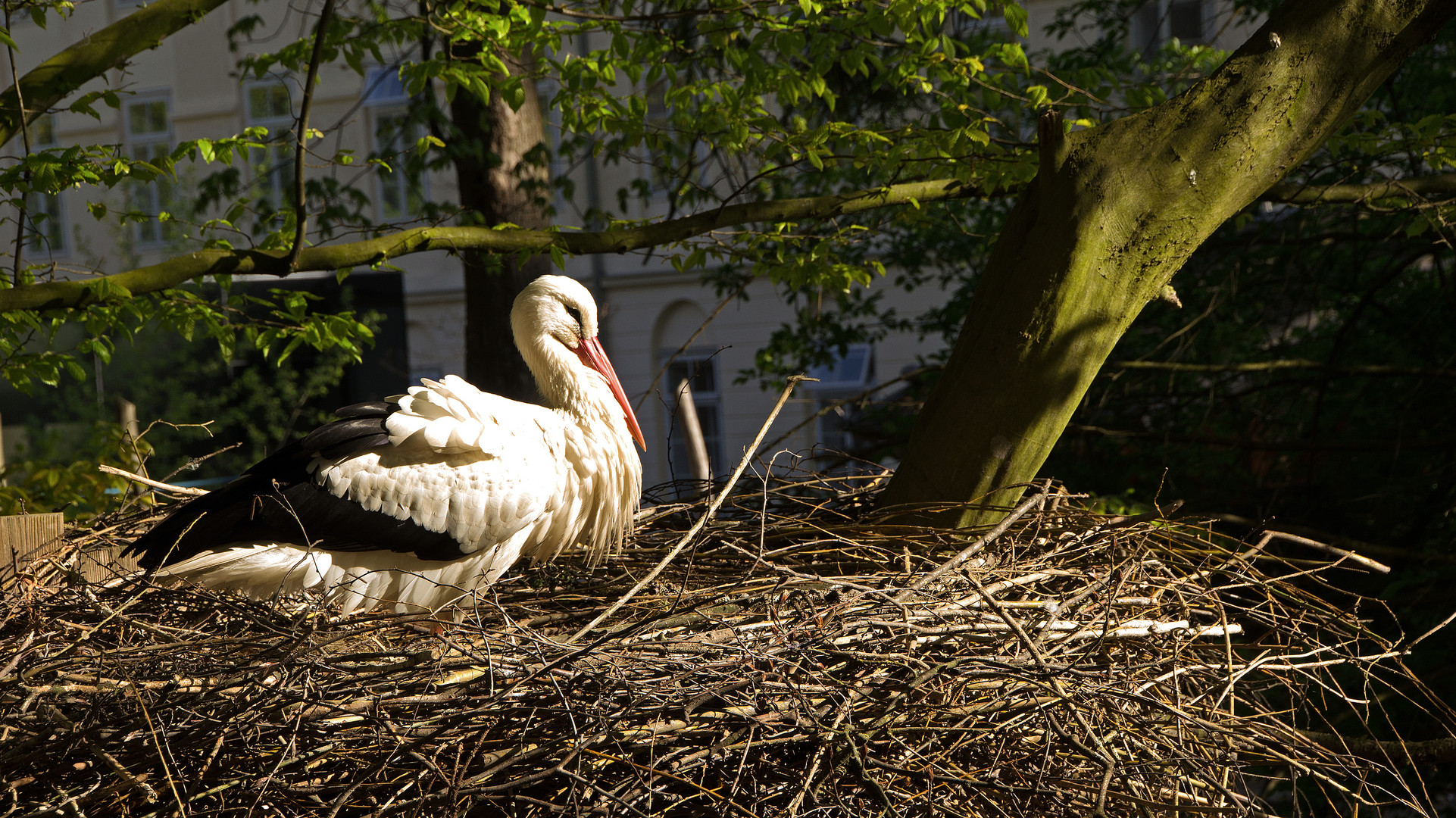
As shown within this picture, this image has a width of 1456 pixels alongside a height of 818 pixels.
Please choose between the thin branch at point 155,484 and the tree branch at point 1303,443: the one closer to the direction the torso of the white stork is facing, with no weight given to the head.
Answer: the tree branch

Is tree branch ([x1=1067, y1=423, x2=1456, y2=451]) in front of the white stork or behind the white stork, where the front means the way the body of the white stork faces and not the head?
in front

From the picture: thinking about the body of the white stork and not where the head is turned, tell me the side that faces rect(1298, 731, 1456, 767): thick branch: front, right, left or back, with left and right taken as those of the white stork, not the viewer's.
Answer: front

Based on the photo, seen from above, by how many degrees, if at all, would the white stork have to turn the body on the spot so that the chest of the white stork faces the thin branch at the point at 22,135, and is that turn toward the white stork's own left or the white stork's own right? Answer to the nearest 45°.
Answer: approximately 135° to the white stork's own left

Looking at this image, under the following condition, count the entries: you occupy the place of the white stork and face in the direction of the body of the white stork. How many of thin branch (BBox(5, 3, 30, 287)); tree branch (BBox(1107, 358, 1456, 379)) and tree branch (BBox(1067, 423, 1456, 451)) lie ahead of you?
2

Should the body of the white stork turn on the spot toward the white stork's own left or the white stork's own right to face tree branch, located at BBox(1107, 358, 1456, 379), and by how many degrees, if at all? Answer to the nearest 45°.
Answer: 0° — it already faces it

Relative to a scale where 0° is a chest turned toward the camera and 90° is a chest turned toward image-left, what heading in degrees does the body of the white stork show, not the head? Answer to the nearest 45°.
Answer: approximately 270°

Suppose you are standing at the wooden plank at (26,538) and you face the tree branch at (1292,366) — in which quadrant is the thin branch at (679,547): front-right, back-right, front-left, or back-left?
front-right

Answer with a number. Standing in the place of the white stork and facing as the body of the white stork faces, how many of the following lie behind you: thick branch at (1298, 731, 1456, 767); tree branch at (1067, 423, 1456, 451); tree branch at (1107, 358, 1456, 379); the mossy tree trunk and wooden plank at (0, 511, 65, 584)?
1

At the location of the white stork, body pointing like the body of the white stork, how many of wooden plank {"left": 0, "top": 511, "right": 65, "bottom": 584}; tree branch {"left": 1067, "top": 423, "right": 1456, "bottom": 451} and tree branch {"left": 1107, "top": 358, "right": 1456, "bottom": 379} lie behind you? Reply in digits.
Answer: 1

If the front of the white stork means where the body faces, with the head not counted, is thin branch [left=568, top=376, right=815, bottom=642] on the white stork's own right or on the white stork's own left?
on the white stork's own right

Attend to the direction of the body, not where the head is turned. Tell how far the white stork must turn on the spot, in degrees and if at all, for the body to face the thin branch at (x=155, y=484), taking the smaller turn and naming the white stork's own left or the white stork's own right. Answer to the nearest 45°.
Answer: approximately 135° to the white stork's own left

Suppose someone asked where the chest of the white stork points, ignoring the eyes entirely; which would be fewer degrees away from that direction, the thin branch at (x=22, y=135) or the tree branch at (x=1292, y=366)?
the tree branch

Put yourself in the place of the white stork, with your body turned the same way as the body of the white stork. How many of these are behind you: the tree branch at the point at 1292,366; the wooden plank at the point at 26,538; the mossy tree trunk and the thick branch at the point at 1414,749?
1

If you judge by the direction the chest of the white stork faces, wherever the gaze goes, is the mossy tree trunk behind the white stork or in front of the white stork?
in front

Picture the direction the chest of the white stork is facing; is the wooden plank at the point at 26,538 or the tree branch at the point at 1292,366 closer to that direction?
the tree branch
